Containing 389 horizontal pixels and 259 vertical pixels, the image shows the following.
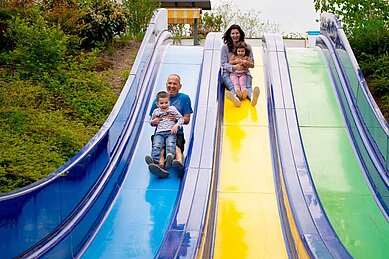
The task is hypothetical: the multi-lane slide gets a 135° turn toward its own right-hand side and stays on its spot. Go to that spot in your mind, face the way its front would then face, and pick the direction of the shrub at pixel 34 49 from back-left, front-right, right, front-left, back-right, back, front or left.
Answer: front

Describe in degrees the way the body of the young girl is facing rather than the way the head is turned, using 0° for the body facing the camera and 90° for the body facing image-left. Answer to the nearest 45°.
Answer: approximately 0°

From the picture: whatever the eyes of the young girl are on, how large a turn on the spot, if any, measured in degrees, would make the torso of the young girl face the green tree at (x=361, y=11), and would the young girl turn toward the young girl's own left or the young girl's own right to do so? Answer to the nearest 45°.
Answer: approximately 135° to the young girl's own left

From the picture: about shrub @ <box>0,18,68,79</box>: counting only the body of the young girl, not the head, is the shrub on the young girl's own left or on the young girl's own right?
on the young girl's own right
